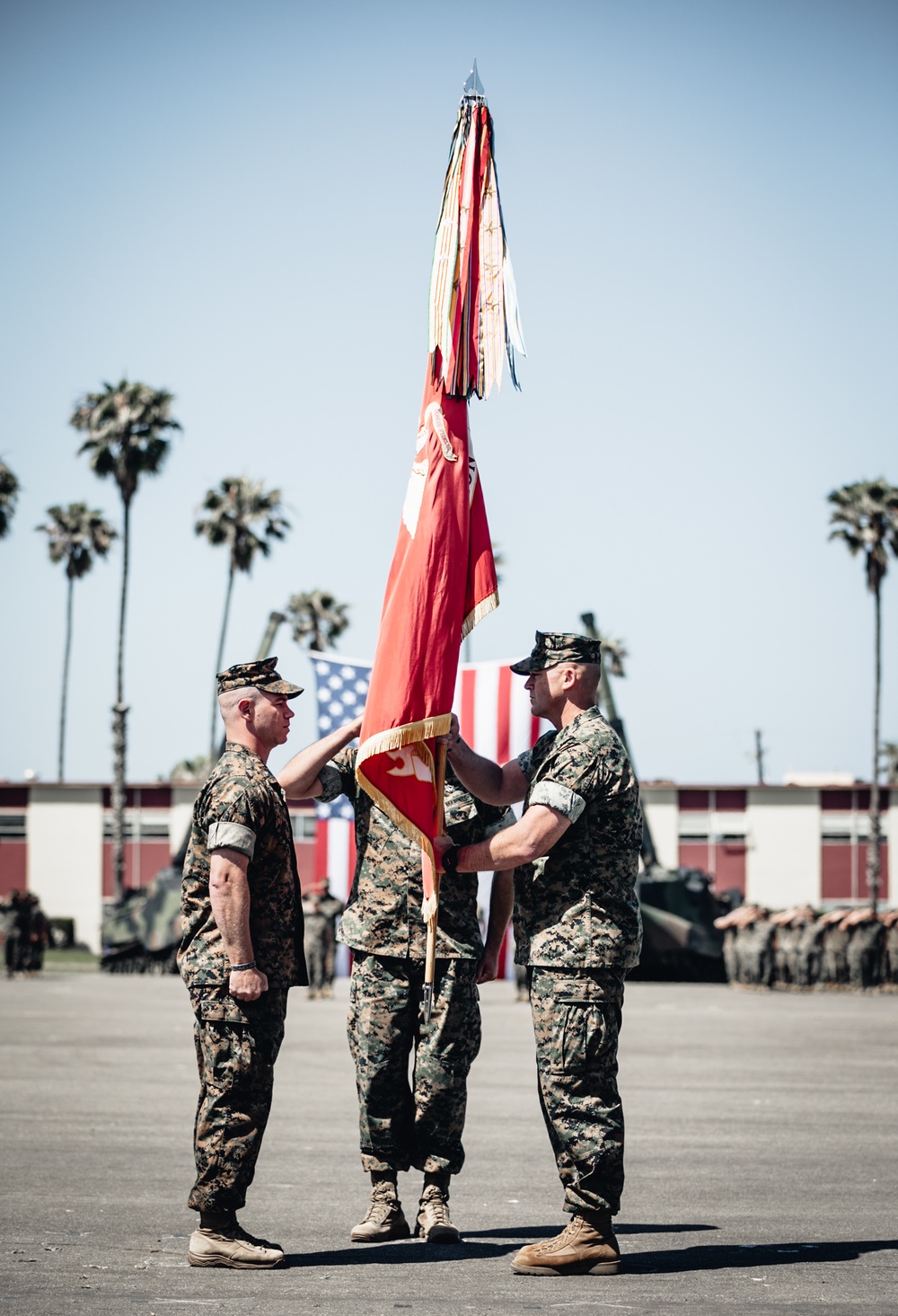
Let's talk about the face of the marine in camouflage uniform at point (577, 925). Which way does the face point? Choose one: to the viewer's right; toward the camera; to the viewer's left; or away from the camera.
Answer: to the viewer's left

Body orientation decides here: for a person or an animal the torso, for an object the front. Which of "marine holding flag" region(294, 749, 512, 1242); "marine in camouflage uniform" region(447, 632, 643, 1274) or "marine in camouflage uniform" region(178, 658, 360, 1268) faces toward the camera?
the marine holding flag

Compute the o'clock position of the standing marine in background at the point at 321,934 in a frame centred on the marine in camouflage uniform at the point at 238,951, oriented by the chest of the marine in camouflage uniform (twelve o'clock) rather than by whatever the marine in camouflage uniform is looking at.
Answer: The standing marine in background is roughly at 9 o'clock from the marine in camouflage uniform.

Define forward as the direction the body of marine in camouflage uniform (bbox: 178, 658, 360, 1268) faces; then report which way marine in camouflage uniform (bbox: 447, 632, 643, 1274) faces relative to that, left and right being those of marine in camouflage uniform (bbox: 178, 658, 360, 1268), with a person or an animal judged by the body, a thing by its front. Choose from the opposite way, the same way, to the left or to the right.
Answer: the opposite way

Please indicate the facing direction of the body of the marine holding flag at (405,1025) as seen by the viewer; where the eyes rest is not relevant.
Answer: toward the camera

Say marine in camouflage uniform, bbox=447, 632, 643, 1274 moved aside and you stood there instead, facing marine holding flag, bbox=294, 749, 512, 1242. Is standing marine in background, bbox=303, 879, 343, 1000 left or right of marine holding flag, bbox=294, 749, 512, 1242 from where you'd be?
right

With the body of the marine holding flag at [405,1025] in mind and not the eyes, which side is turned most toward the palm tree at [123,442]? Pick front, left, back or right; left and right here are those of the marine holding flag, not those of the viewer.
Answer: back

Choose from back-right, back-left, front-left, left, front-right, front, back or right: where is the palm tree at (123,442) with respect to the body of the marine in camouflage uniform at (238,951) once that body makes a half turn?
right

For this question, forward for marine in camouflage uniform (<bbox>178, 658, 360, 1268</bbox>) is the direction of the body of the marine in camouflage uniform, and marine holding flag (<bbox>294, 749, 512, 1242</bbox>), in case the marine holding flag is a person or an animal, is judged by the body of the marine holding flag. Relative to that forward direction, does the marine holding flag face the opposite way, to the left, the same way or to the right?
to the right

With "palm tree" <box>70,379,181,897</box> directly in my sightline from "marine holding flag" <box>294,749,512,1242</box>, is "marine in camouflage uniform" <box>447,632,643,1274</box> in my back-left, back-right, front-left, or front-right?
back-right

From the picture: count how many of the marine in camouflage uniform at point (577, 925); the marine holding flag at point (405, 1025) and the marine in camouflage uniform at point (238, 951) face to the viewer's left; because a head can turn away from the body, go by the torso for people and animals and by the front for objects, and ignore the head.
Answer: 1

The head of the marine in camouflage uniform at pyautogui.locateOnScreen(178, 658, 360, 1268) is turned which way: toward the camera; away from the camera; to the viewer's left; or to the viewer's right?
to the viewer's right

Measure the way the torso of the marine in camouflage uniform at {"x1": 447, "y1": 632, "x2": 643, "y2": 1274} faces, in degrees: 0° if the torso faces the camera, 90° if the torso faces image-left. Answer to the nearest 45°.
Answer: approximately 90°

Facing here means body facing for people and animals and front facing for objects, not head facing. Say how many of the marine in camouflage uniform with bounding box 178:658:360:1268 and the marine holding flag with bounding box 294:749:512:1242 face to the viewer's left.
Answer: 0

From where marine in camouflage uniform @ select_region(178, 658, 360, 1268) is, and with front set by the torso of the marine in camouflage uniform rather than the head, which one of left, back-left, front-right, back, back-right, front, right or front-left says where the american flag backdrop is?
left

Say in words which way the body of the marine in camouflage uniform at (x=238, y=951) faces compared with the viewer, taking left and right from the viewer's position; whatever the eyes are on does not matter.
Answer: facing to the right of the viewer

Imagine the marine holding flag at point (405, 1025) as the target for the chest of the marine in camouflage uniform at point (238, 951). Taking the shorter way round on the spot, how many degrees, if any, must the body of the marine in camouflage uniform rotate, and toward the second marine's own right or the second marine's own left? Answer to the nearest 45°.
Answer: approximately 45° to the second marine's own left
